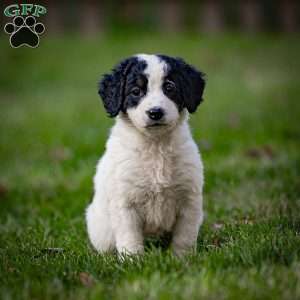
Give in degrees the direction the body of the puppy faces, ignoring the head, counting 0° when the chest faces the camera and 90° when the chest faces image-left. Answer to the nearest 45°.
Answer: approximately 0°
